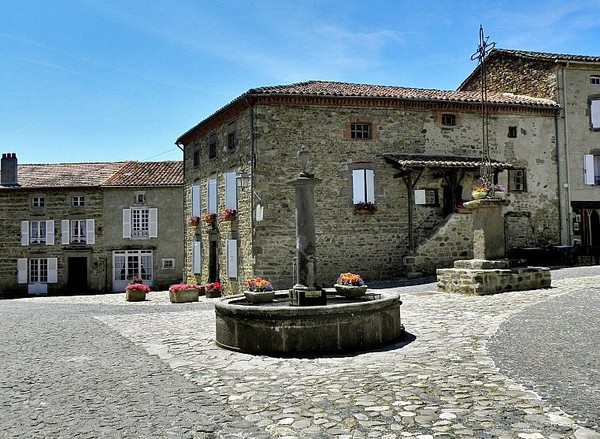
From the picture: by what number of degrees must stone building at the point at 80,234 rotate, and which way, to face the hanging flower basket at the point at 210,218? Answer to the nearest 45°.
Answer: approximately 45° to its left

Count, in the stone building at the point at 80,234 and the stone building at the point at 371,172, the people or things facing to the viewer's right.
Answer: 0

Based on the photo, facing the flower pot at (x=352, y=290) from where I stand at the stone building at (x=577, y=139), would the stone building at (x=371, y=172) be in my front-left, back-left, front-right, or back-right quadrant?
front-right

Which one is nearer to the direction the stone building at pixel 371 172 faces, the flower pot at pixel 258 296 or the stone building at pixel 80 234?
the flower pot

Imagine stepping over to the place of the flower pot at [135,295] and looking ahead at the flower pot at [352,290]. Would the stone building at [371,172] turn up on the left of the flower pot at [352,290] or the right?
left

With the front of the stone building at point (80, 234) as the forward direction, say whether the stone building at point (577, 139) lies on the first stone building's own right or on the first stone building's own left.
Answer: on the first stone building's own left

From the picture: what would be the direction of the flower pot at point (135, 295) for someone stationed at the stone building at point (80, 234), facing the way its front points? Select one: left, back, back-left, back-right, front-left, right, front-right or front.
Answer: front

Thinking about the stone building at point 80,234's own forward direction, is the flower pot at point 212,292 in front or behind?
in front

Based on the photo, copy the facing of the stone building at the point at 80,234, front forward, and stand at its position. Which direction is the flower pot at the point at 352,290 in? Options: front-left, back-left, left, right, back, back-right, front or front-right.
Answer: front

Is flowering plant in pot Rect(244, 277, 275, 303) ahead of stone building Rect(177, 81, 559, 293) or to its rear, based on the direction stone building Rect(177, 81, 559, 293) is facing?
ahead

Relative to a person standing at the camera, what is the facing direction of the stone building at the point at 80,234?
facing the viewer
